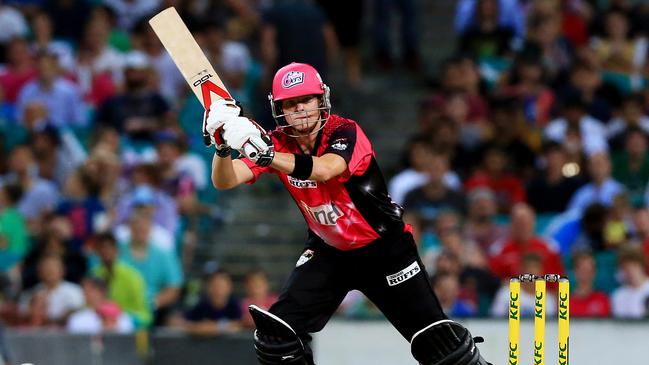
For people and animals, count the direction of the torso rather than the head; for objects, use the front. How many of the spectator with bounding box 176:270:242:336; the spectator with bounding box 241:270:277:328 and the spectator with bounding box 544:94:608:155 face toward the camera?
3

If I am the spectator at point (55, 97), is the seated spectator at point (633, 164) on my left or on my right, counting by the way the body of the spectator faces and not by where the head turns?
on my left

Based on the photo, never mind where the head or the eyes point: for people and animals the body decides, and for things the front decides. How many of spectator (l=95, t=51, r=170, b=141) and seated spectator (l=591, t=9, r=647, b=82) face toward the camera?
2

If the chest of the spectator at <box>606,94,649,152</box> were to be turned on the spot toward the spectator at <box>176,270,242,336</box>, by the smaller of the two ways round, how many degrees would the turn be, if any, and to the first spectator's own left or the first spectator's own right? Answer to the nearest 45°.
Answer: approximately 45° to the first spectator's own right

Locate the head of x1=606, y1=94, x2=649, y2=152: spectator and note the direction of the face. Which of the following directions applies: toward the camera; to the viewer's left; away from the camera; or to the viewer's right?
toward the camera

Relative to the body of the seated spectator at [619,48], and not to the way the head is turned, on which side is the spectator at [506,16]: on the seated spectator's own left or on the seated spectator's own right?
on the seated spectator's own right

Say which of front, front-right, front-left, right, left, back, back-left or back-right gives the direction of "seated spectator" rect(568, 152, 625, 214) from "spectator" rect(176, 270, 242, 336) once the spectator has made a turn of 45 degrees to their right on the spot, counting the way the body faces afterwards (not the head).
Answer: back-left

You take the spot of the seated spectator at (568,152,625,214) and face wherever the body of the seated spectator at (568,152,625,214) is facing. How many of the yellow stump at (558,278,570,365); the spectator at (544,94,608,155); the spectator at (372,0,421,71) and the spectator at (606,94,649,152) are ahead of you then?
1

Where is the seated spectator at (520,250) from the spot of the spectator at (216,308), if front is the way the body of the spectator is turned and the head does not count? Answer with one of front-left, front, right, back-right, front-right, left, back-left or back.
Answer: left

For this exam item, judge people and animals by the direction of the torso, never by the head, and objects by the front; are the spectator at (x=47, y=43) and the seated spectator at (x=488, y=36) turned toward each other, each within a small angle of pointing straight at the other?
no

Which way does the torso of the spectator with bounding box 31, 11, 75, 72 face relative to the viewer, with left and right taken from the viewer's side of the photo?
facing the viewer

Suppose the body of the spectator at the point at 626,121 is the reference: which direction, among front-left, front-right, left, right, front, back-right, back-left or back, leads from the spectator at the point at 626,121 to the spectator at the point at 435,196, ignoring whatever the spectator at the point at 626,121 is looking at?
front-right

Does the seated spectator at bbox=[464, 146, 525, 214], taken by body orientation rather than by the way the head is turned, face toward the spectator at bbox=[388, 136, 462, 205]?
no

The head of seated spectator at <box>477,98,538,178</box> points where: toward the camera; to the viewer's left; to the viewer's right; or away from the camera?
toward the camera

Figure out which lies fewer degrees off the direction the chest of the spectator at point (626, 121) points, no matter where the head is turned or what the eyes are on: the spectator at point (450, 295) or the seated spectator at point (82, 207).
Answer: the spectator

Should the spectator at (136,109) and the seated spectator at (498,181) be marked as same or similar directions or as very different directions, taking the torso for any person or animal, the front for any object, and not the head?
same or similar directions

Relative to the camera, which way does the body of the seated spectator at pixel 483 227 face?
toward the camera

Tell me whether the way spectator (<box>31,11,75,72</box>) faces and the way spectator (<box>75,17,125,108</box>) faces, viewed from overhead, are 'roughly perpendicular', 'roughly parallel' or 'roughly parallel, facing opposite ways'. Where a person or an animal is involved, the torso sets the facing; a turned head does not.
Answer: roughly parallel

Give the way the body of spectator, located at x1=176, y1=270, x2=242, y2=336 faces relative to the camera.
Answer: toward the camera

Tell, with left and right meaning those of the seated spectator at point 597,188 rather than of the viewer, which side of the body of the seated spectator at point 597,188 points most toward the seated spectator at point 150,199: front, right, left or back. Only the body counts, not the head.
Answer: right

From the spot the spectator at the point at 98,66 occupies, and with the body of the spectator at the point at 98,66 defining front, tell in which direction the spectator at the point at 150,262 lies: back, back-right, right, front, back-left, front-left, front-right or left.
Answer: front
